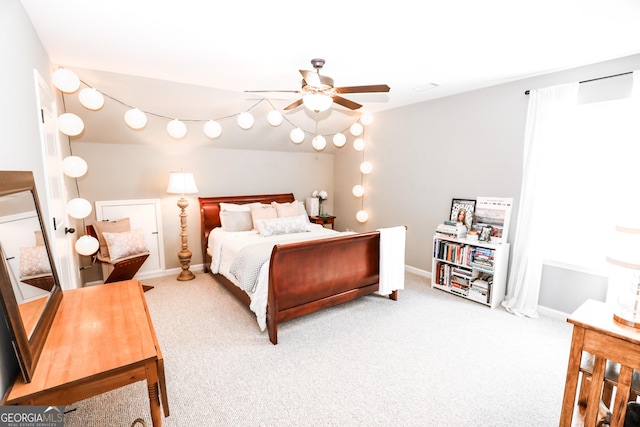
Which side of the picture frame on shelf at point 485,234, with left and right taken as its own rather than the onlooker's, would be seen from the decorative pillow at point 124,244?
front

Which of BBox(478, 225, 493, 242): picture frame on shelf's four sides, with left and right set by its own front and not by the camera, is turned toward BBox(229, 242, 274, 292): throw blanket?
front

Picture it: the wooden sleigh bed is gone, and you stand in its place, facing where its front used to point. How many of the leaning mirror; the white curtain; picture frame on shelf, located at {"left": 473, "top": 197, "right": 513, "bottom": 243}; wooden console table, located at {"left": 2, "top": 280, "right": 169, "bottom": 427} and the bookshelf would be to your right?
2

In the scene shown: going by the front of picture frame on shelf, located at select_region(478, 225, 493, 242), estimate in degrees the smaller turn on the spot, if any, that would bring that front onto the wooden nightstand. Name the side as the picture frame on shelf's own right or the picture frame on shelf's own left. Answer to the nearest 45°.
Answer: approximately 45° to the picture frame on shelf's own right

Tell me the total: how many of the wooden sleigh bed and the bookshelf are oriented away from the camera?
0

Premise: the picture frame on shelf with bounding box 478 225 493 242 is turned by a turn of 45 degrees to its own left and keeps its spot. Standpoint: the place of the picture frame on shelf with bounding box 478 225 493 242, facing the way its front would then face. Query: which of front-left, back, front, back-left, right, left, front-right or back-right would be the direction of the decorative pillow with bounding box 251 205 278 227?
right

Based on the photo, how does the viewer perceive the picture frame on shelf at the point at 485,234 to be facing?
facing the viewer and to the left of the viewer

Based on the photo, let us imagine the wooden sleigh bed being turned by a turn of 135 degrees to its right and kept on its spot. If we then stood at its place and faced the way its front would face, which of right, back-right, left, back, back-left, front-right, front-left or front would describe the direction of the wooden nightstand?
right

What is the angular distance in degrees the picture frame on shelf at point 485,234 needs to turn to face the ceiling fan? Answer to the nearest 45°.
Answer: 0° — it already faces it

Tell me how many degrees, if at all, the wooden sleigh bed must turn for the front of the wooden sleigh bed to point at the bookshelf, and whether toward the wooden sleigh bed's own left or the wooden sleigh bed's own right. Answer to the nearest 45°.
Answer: approximately 45° to the wooden sleigh bed's own left

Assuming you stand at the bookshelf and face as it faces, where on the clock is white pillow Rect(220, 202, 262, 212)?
The white pillow is roughly at 1 o'clock from the bookshelf.
